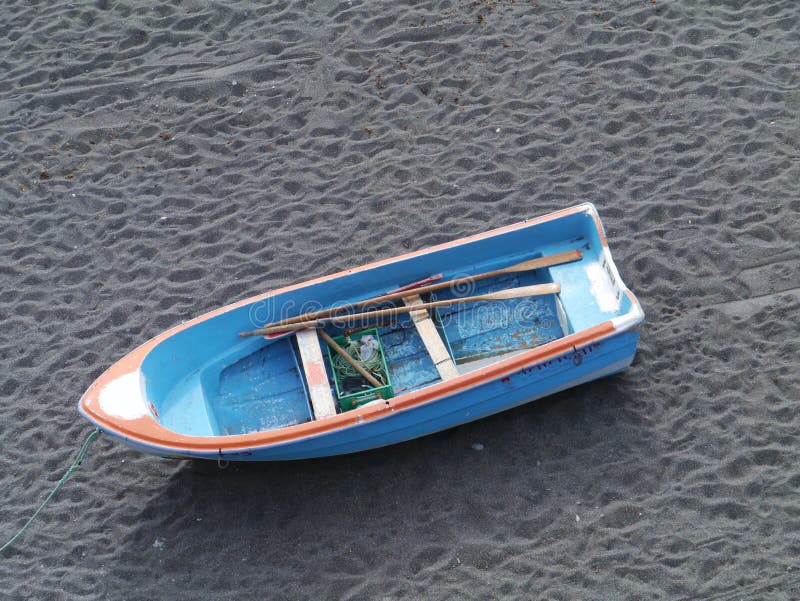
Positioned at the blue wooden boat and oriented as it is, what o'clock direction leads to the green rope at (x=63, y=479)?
The green rope is roughly at 12 o'clock from the blue wooden boat.

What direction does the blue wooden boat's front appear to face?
to the viewer's left
